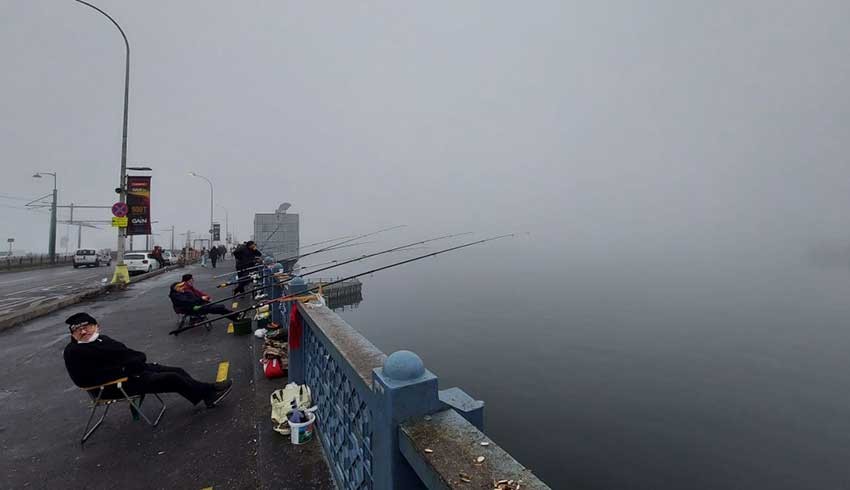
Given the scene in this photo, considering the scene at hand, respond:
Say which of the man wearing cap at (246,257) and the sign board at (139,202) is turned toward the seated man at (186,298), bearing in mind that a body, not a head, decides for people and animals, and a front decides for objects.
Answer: the sign board

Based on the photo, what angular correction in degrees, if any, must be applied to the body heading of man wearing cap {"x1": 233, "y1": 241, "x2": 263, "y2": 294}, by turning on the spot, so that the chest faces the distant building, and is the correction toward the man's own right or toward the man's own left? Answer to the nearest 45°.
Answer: approximately 90° to the man's own left

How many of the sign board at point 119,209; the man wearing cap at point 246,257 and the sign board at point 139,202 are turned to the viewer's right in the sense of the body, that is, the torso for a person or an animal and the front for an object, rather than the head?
1

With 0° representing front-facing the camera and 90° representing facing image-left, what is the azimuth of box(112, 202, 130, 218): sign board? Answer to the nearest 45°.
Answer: approximately 0°

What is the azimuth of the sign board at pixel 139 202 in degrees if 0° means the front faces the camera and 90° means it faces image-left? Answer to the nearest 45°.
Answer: approximately 0°

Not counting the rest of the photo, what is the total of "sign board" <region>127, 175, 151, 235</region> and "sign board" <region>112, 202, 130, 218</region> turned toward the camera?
2

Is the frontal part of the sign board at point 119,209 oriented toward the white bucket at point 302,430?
yes

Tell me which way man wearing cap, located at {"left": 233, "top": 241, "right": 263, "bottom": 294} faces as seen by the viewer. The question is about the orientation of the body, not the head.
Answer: to the viewer's right

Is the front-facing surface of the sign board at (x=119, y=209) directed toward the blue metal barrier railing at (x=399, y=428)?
yes

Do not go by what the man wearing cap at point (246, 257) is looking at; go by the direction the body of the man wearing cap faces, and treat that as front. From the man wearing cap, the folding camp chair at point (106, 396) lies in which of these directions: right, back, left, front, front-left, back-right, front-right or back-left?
right

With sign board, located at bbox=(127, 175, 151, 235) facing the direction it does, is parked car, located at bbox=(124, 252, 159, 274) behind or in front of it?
behind

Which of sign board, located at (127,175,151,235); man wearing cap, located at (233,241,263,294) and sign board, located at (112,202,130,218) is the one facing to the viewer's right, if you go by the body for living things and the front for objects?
the man wearing cap

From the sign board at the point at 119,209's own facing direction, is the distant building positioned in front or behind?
behind
